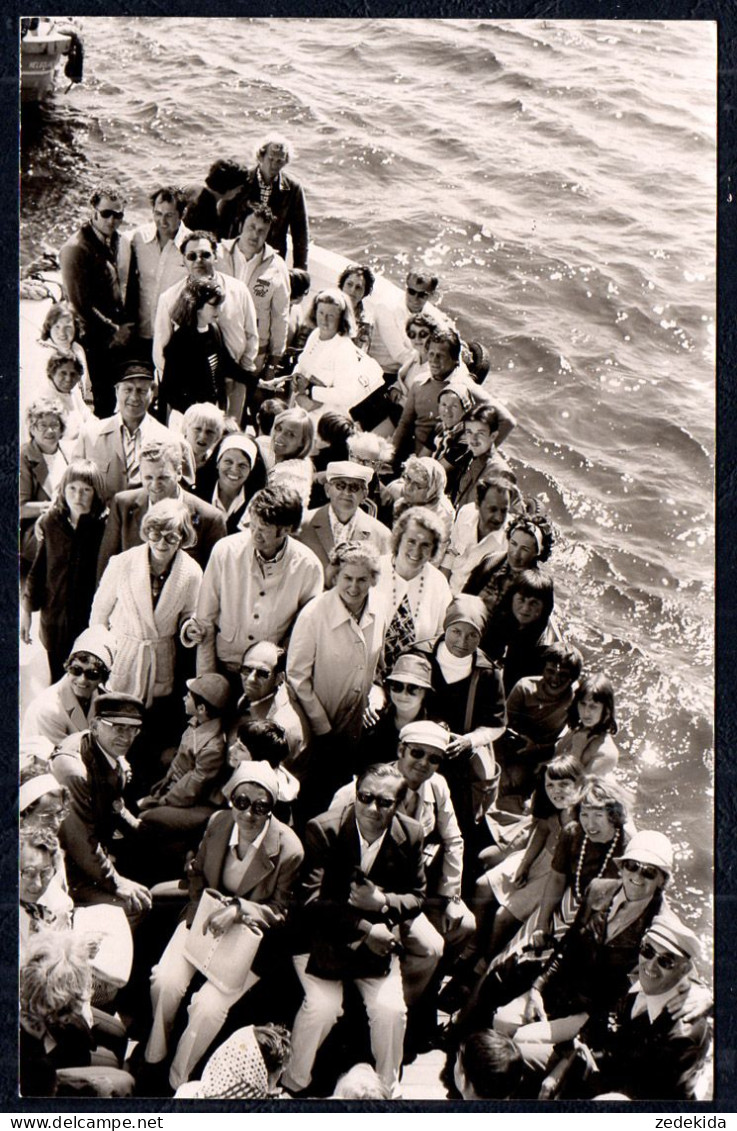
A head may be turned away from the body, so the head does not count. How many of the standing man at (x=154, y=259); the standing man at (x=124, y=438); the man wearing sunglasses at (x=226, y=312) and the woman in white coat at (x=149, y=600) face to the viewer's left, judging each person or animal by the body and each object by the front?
0

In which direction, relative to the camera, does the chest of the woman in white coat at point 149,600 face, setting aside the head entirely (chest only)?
toward the camera

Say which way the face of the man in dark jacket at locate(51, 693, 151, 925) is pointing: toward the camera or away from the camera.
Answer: toward the camera

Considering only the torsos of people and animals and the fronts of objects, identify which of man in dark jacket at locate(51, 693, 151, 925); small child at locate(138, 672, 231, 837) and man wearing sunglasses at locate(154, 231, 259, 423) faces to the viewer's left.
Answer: the small child

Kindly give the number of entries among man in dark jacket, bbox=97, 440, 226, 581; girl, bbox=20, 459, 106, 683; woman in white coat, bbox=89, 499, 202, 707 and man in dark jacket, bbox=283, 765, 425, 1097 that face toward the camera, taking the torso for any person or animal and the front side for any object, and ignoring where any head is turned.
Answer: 4

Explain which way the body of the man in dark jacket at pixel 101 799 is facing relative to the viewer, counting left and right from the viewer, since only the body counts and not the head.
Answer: facing the viewer and to the right of the viewer

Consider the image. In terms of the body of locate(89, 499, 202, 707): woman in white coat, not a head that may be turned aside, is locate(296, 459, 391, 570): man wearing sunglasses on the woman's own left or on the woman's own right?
on the woman's own left

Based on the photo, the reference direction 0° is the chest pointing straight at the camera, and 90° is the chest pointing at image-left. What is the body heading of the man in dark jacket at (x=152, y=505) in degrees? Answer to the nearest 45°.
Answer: approximately 0°

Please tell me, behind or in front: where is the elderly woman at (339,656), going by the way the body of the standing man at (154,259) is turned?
in front

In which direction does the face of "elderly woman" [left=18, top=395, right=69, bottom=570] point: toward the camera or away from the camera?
toward the camera

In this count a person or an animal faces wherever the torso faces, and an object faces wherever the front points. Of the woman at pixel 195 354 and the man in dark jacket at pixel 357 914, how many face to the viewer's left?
0

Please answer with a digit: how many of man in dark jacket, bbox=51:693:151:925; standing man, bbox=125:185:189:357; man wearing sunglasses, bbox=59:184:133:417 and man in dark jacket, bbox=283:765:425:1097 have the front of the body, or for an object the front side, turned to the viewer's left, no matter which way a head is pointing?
0

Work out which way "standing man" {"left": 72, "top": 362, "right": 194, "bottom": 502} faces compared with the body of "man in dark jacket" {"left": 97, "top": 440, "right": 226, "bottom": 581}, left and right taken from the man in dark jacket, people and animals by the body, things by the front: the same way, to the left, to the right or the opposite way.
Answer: the same way

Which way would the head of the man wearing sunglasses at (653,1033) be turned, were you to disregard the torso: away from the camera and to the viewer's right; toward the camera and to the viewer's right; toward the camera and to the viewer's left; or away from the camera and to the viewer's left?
toward the camera and to the viewer's left
